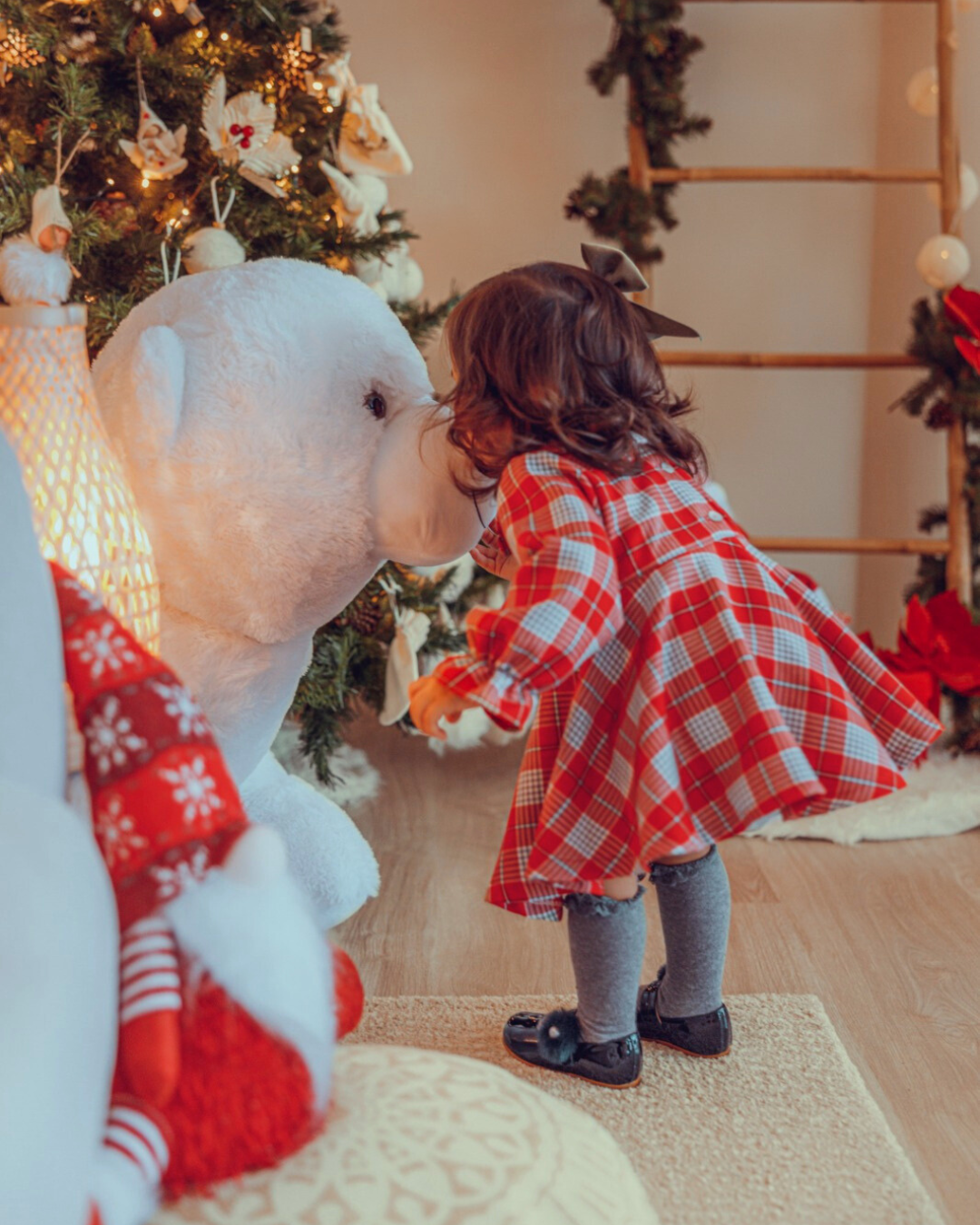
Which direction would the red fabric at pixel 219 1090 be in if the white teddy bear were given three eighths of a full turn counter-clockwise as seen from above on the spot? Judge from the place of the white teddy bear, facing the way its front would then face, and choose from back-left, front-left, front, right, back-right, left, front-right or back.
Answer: back-left

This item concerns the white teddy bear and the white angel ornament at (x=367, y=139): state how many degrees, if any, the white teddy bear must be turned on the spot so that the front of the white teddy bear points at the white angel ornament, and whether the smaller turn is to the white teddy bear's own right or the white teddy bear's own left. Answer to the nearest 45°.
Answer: approximately 90° to the white teddy bear's own left

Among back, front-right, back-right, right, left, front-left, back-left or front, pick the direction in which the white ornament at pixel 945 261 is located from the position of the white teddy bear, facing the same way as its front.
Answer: front-left

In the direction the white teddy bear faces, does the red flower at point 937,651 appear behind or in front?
in front

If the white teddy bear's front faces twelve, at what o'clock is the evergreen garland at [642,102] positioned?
The evergreen garland is roughly at 10 o'clock from the white teddy bear.

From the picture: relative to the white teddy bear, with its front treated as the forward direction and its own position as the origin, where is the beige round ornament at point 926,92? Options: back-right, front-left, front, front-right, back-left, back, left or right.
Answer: front-left

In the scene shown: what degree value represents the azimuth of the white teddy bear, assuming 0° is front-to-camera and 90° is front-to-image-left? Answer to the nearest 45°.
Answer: approximately 270°

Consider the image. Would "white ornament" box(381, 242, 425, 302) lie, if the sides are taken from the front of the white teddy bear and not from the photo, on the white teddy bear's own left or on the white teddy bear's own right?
on the white teddy bear's own left

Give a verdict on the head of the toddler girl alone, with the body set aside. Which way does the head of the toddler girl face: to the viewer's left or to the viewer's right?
to the viewer's left
